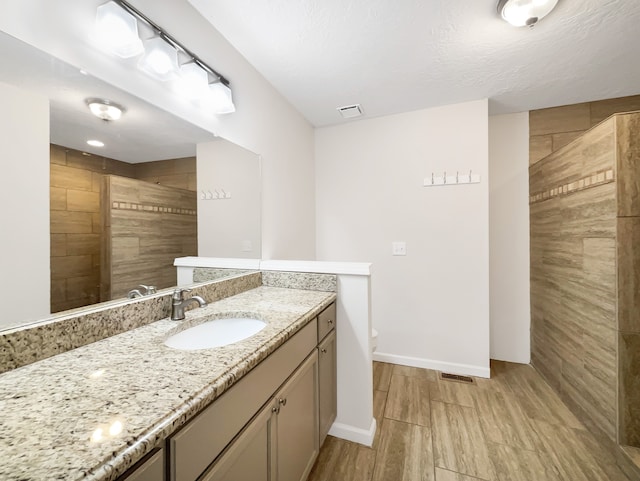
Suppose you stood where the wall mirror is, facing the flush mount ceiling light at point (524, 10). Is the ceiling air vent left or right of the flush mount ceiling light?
left

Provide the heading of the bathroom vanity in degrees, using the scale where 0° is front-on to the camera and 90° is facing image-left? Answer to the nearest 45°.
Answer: approximately 315°

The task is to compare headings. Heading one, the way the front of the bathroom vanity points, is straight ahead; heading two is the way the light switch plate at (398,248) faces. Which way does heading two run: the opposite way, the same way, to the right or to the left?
to the right

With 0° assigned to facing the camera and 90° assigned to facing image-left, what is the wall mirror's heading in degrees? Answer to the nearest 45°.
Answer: approximately 315°

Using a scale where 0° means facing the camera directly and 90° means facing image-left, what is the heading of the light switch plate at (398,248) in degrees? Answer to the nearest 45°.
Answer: approximately 0°

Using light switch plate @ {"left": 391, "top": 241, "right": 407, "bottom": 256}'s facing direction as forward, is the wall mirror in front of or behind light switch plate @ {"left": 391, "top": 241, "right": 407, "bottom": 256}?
in front
